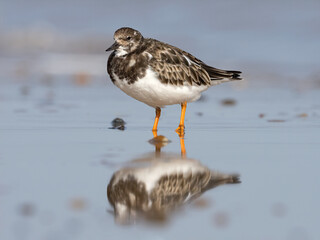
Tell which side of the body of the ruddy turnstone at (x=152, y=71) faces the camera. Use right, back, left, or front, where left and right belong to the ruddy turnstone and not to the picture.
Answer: left
